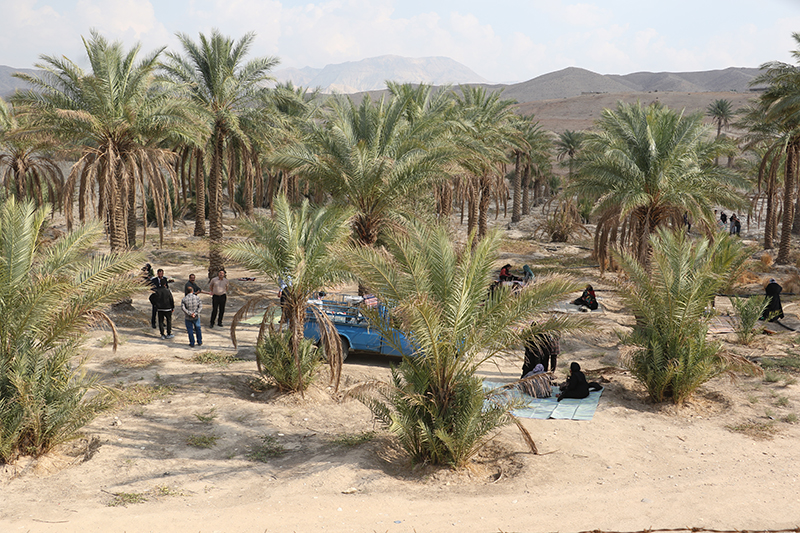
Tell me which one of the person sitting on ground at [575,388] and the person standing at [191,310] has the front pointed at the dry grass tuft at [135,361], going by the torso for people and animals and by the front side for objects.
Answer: the person sitting on ground

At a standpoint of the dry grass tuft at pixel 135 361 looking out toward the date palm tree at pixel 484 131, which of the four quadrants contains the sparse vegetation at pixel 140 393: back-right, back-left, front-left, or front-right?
back-right

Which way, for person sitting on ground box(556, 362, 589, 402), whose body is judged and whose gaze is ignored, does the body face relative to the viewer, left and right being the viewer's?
facing to the left of the viewer

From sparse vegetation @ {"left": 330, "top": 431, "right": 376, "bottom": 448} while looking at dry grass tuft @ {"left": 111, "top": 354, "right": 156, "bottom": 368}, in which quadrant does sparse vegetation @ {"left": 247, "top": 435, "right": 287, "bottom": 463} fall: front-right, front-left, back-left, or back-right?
front-left

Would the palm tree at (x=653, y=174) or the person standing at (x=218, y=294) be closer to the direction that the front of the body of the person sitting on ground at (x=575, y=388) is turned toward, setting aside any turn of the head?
the person standing

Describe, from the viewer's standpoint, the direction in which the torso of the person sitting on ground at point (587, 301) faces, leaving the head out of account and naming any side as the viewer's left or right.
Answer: facing to the left of the viewer

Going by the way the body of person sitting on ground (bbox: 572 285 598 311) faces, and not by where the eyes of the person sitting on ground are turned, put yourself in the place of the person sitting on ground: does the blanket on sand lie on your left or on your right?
on your left

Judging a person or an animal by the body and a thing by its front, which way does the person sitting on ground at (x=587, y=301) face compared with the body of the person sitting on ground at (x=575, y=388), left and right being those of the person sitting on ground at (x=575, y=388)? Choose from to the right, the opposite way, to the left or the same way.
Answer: the same way

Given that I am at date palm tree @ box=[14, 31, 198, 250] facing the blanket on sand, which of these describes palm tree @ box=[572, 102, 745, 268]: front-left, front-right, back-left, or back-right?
front-left

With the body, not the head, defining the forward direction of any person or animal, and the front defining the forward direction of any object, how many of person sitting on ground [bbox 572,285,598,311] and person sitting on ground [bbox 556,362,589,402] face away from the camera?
0

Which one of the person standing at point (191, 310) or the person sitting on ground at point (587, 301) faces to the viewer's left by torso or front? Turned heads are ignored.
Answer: the person sitting on ground

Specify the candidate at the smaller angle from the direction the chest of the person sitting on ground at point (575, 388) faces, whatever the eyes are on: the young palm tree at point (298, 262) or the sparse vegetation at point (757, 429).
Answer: the young palm tree

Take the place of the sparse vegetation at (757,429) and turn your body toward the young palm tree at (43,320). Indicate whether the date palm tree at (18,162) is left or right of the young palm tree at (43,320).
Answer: right

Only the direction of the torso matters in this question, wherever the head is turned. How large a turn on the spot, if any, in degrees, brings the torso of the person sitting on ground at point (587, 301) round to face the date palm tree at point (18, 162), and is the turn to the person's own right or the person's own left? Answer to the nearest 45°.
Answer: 0° — they already face it
